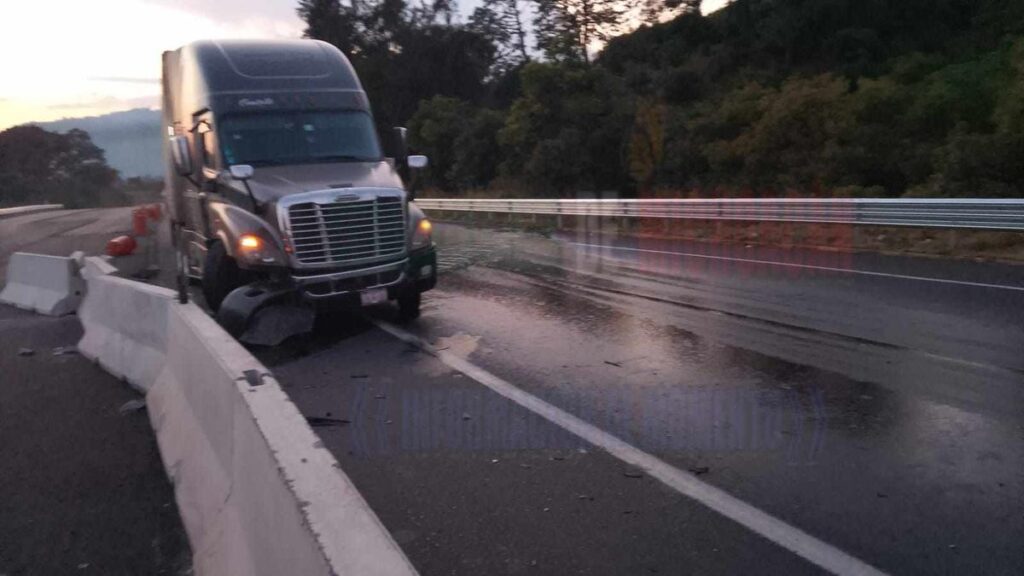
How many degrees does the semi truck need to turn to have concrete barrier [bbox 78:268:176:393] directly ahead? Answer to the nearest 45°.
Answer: approximately 90° to its right

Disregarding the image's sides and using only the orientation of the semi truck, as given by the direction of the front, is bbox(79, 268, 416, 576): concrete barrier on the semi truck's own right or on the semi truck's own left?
on the semi truck's own right

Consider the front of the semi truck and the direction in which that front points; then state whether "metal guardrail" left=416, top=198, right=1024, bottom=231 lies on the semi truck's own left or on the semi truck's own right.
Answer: on the semi truck's own left

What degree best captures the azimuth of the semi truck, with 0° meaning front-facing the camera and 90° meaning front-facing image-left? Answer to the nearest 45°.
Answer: approximately 315°

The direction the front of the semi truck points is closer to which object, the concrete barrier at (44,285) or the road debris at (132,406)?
the road debris

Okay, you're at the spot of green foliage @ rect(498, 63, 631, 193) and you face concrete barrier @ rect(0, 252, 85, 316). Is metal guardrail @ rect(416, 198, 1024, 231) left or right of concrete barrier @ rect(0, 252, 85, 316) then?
left

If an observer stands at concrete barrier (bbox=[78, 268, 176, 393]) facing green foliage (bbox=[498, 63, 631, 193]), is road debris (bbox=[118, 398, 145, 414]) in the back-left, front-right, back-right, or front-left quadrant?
back-right

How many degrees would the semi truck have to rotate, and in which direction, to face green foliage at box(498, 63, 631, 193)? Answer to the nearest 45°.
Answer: approximately 90° to its left

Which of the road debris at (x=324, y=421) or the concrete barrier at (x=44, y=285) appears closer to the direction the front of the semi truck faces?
the road debris
